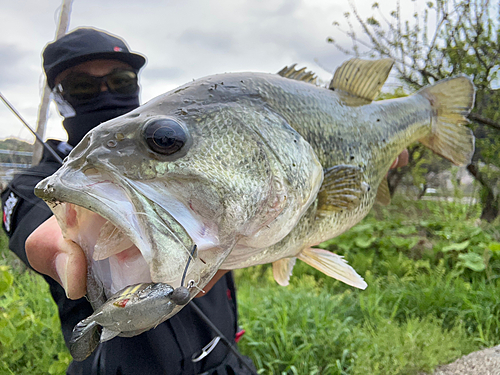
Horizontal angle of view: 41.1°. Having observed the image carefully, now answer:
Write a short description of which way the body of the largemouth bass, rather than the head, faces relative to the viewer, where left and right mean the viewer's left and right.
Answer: facing the viewer and to the left of the viewer
